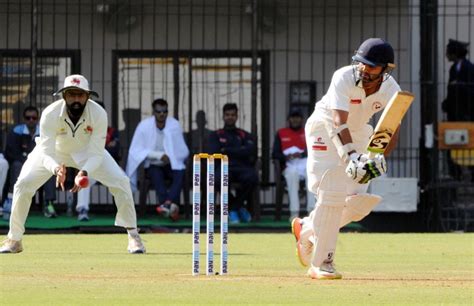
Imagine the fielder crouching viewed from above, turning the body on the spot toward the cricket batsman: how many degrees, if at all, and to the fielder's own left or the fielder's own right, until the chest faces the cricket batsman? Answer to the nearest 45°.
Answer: approximately 45° to the fielder's own left

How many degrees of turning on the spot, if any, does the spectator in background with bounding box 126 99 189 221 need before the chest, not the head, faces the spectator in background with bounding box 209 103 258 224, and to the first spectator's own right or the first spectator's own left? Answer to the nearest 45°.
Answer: approximately 90° to the first spectator's own left

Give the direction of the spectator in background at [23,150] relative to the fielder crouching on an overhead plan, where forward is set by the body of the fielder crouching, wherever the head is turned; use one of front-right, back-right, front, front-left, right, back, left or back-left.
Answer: back

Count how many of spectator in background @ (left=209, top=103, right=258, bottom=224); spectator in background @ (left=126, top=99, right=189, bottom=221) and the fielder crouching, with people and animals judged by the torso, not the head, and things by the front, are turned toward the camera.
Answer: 3

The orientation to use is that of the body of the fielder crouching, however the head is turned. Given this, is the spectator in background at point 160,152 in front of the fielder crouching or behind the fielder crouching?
behind

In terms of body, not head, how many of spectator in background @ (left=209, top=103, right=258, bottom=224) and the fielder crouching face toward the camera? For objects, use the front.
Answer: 2

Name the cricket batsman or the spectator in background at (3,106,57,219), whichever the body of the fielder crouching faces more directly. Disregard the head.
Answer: the cricket batsman

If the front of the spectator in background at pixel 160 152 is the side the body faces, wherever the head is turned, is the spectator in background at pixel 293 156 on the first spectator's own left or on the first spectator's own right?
on the first spectator's own left
